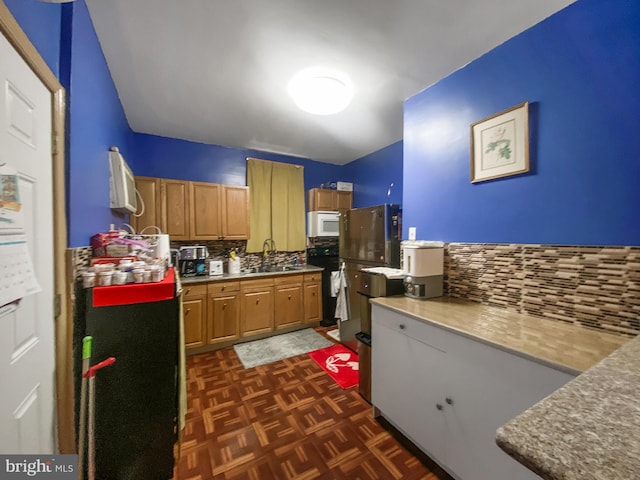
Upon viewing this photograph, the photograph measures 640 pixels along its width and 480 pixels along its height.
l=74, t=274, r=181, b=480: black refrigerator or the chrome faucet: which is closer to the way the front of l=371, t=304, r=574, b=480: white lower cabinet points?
the black refrigerator

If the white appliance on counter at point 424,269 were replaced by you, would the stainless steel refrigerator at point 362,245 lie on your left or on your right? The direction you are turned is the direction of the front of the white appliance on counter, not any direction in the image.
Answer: on your right

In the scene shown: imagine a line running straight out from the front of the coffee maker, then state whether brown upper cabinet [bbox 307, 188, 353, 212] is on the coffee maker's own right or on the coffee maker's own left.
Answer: on the coffee maker's own left

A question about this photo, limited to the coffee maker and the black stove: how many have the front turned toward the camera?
2

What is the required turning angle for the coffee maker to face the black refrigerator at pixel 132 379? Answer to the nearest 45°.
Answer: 0° — it already faces it

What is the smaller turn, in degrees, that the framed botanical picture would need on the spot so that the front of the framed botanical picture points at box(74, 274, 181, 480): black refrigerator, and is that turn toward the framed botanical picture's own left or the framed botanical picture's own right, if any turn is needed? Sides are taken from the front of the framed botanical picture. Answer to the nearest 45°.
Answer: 0° — it already faces it

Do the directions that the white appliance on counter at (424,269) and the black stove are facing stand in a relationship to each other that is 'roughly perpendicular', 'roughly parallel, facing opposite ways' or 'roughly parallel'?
roughly perpendicular

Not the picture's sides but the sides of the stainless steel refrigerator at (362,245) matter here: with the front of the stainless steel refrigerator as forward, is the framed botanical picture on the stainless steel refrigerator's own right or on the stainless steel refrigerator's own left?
on the stainless steel refrigerator's own left

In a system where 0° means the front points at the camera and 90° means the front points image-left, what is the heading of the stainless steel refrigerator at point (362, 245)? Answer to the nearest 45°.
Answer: approximately 45°

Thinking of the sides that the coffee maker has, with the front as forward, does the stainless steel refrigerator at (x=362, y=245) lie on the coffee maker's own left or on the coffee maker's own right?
on the coffee maker's own left
